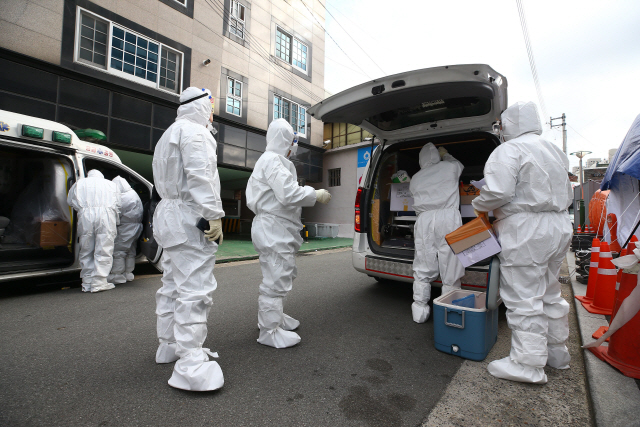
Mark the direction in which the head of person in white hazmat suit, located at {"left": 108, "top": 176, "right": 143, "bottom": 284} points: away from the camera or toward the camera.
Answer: away from the camera

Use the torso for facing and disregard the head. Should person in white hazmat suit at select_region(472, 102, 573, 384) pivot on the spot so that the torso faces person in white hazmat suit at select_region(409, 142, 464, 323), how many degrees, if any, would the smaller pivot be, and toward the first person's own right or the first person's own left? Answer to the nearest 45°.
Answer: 0° — they already face them

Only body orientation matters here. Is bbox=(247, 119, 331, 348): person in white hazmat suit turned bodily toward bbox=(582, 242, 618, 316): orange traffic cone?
yes

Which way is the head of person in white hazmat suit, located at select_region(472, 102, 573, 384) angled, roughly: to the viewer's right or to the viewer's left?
to the viewer's left

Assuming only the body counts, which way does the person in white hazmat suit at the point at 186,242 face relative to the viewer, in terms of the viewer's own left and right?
facing away from the viewer and to the right of the viewer

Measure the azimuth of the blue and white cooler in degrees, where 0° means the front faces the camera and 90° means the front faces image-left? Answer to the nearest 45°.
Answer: approximately 90°

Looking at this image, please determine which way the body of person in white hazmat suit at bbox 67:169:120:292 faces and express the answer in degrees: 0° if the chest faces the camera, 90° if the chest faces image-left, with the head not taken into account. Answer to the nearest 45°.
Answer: approximately 180°

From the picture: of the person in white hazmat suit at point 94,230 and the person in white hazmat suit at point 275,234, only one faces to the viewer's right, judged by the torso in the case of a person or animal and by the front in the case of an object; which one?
the person in white hazmat suit at point 275,234

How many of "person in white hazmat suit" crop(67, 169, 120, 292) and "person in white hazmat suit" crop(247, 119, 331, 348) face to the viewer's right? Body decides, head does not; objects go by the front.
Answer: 1

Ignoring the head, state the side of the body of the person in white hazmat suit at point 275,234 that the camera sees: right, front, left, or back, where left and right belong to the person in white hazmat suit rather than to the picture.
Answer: right
